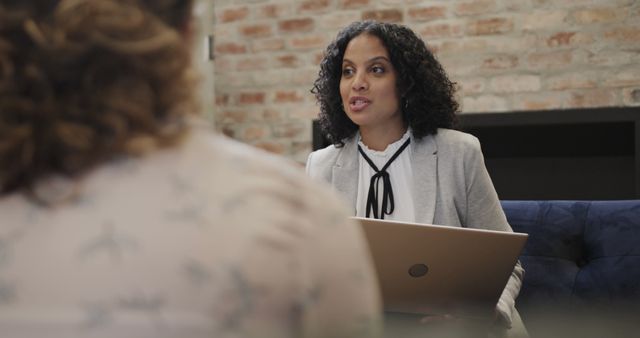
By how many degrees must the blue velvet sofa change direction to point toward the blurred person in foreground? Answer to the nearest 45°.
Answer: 0° — it already faces them

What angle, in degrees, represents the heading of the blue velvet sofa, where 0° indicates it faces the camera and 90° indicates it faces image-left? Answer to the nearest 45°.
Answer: approximately 0°

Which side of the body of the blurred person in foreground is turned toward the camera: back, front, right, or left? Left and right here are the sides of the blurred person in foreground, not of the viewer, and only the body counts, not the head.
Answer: back

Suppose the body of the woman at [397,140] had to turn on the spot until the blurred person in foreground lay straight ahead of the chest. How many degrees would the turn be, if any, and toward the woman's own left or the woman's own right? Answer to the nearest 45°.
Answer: approximately 45° to the woman's own left

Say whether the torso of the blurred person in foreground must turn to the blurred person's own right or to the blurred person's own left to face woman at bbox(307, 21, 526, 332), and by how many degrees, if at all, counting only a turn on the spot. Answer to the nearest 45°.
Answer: approximately 45° to the blurred person's own right

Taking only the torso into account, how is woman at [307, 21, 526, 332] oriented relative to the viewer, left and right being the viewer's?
facing the viewer and to the left of the viewer

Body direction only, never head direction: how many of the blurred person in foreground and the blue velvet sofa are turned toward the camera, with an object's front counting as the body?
1

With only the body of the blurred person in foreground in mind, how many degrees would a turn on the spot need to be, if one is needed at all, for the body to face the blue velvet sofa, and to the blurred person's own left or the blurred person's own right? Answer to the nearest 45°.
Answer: approximately 45° to the blurred person's own right
